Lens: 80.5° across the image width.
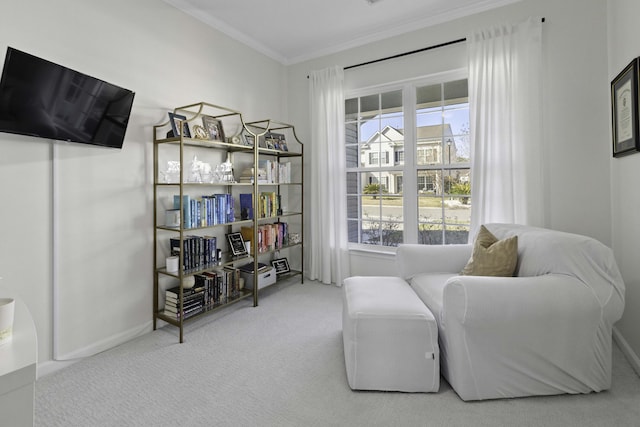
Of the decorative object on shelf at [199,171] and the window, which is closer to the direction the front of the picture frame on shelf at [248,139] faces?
the window

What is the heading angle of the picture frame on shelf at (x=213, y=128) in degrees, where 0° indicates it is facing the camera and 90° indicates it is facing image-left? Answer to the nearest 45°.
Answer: approximately 315°

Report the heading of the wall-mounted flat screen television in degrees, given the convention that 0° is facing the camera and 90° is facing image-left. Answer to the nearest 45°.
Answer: approximately 315°

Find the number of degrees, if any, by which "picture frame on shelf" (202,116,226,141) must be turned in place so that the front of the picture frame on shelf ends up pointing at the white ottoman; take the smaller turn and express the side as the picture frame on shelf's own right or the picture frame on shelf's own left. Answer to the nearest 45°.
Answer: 0° — it already faces it

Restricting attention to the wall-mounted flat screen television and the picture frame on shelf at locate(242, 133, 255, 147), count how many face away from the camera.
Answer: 0

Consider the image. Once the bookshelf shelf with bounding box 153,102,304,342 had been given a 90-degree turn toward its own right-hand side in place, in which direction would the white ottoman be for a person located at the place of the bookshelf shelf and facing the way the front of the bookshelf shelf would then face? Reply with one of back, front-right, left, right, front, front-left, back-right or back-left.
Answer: left

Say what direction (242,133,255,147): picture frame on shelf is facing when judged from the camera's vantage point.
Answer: facing the viewer and to the right of the viewer

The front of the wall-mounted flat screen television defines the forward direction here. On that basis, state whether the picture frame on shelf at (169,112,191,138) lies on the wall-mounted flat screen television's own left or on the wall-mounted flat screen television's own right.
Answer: on the wall-mounted flat screen television's own left

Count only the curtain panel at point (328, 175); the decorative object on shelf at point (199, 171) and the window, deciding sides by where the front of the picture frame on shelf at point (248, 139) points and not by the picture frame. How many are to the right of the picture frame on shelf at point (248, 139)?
1

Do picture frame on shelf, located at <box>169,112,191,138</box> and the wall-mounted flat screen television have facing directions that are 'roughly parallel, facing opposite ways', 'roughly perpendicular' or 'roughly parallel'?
roughly parallel

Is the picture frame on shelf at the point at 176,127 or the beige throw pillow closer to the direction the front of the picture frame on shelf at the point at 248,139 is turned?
the beige throw pillow

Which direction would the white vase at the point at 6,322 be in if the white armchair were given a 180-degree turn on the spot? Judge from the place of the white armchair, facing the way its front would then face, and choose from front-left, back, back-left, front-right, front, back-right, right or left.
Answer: back

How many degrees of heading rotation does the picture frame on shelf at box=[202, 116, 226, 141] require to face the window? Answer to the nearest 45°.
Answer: approximately 45° to its left

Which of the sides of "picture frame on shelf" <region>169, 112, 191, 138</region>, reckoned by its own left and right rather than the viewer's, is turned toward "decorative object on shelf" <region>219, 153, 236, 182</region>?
left
